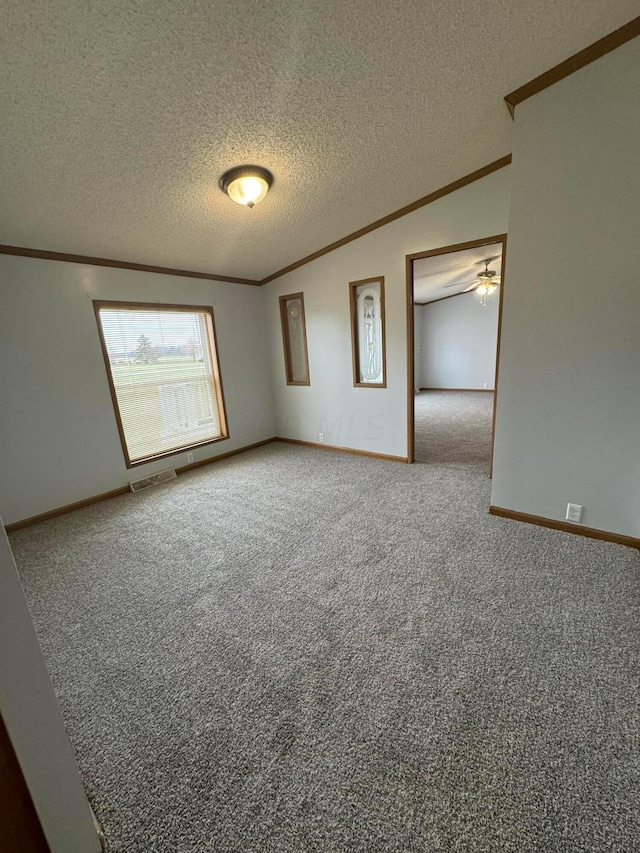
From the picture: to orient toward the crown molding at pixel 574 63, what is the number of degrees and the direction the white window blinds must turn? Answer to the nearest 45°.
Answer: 0° — it already faces it

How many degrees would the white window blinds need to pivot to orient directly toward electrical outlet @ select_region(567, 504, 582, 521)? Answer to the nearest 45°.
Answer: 0° — it already faces it

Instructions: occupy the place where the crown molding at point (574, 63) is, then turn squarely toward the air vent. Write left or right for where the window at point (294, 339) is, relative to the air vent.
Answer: right

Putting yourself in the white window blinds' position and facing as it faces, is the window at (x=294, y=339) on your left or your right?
on your left

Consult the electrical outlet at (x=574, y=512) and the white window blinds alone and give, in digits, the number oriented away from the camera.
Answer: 0

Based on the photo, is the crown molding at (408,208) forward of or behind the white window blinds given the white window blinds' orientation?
forward
